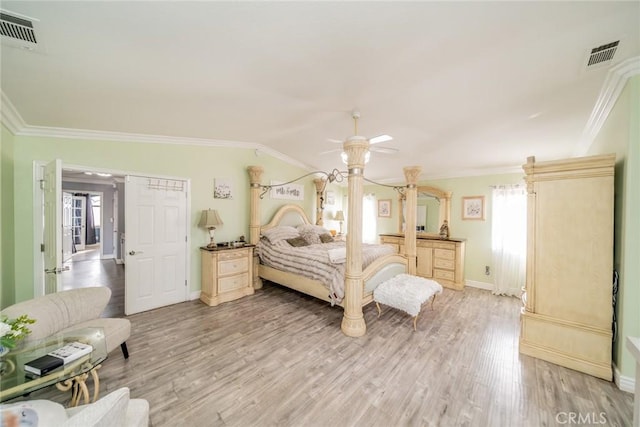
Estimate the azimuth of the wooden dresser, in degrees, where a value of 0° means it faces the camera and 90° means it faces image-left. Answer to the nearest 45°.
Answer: approximately 45°

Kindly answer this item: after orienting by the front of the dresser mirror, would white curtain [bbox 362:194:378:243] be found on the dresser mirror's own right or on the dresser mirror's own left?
on the dresser mirror's own right

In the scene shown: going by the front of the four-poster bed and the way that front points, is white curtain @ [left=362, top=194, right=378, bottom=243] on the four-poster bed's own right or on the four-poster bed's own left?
on the four-poster bed's own left

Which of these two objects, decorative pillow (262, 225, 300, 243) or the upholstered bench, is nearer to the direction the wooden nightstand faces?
the upholstered bench

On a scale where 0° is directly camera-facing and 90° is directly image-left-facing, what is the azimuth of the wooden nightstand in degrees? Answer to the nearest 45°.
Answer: approximately 315°
